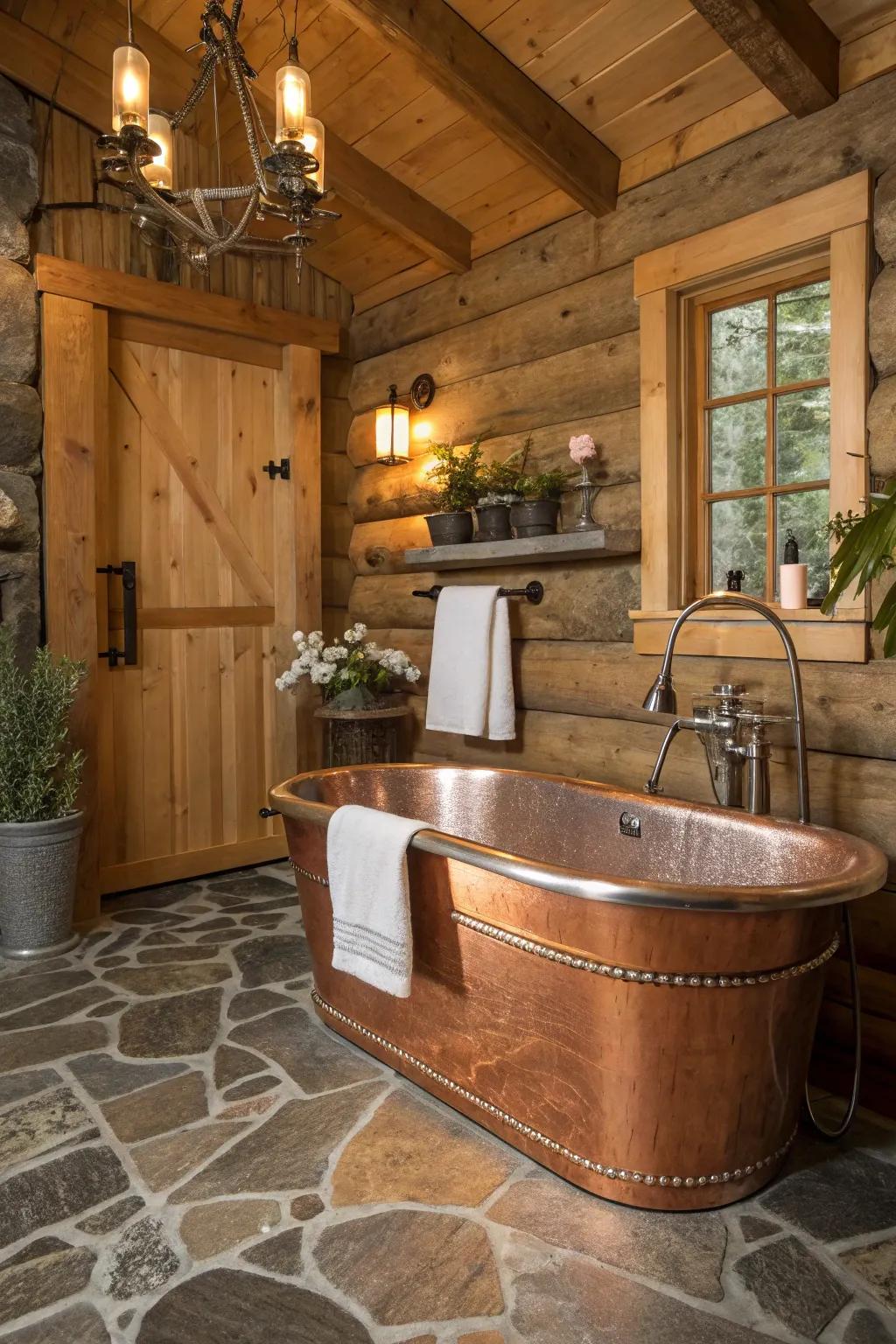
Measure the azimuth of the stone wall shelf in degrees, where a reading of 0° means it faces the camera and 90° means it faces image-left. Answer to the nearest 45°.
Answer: approximately 45°

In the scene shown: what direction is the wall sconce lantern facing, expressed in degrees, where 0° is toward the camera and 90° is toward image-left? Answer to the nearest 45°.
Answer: approximately 45°

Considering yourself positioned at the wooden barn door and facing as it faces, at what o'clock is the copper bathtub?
The copper bathtub is roughly at 1 o'clock from the wooden barn door.

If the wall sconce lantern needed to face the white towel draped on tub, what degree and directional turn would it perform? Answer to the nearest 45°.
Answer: approximately 45° to its left

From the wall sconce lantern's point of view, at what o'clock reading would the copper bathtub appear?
The copper bathtub is roughly at 10 o'clock from the wall sconce lantern.

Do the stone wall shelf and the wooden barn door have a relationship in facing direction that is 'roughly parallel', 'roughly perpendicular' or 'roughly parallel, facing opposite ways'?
roughly perpendicular

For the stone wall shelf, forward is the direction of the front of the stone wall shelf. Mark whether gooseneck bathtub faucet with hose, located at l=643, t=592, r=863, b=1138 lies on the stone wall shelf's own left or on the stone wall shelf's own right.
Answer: on the stone wall shelf's own left

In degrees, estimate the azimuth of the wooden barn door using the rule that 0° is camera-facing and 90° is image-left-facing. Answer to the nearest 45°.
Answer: approximately 315°
